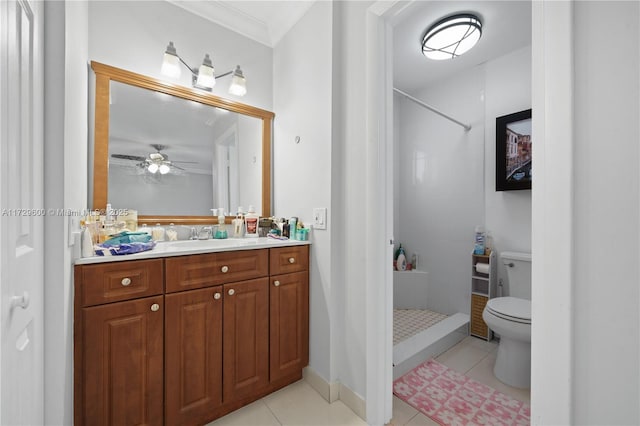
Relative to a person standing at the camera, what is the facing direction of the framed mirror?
facing the viewer and to the right of the viewer

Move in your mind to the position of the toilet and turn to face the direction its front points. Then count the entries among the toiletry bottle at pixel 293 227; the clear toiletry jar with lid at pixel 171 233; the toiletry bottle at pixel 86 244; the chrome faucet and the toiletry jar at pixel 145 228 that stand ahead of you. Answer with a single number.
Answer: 5

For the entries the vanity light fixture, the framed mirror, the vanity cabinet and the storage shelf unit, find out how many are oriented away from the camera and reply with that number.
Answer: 0

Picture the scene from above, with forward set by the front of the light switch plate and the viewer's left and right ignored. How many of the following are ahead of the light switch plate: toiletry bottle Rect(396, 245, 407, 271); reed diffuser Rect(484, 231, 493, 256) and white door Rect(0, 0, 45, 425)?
1

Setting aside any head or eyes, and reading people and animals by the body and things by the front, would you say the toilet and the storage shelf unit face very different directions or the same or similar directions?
same or similar directions

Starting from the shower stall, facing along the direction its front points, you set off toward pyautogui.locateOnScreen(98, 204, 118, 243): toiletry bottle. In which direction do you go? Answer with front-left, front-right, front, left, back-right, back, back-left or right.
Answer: right

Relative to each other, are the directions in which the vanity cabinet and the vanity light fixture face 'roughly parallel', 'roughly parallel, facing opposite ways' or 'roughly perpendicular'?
roughly parallel

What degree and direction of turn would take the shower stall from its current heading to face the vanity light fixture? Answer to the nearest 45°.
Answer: approximately 90° to its right

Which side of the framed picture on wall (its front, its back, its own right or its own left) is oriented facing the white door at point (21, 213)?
front

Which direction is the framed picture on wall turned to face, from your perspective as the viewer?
facing the viewer and to the left of the viewer

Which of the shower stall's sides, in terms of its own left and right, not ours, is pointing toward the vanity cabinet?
right

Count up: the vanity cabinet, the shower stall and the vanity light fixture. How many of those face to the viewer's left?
0

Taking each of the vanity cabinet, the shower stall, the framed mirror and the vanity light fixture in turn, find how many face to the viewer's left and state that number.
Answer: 0

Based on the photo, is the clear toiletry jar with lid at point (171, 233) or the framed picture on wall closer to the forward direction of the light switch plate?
the clear toiletry jar with lid
